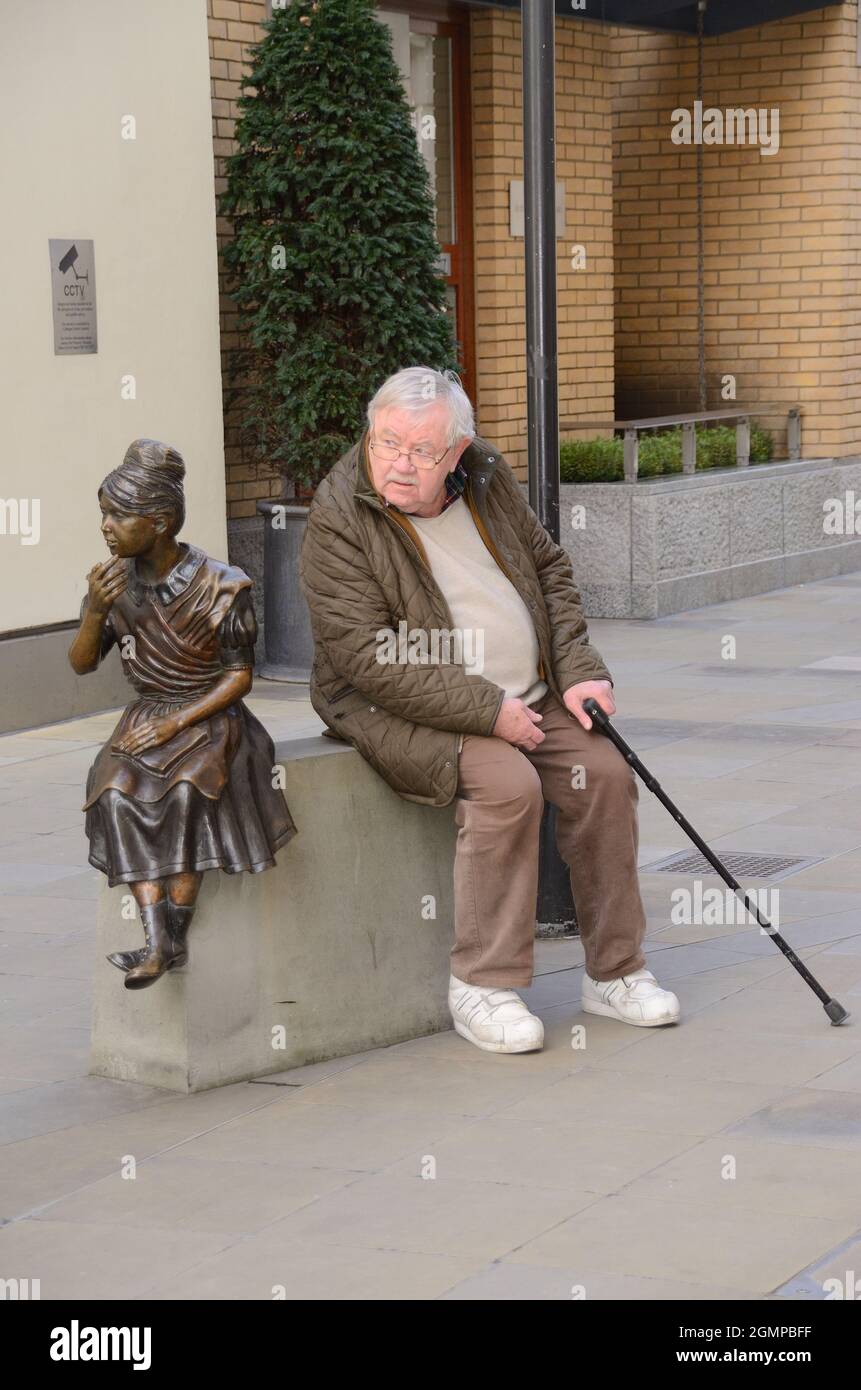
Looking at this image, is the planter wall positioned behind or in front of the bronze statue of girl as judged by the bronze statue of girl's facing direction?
behind

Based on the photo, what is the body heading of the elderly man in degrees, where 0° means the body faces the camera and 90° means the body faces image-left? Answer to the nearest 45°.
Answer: approximately 315°

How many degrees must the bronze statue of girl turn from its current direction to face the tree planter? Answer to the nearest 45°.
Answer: approximately 135° to its right

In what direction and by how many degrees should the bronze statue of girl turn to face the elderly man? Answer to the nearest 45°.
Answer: approximately 135° to its left

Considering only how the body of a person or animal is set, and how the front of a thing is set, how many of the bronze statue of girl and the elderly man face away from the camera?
0

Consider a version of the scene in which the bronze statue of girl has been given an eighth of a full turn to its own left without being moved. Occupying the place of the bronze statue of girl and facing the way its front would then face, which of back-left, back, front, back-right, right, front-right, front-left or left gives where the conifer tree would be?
back

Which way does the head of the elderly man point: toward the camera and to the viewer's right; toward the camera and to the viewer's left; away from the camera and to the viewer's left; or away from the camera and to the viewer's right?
toward the camera and to the viewer's left

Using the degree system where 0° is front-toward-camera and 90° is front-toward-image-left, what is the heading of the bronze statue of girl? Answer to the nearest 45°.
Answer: approximately 45°

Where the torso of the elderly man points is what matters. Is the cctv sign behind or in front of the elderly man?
behind

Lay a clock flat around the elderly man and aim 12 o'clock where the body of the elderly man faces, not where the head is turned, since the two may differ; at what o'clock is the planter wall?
The planter wall is roughly at 8 o'clock from the elderly man.
